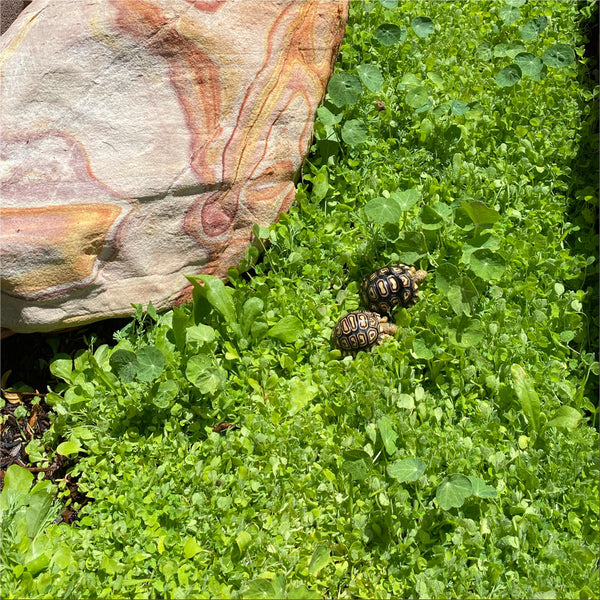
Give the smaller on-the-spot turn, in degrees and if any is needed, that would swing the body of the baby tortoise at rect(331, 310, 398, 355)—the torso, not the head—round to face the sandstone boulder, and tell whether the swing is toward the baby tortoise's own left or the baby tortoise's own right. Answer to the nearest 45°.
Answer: approximately 180°

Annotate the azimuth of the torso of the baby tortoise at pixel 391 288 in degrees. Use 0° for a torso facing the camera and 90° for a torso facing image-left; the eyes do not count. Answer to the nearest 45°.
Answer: approximately 225°

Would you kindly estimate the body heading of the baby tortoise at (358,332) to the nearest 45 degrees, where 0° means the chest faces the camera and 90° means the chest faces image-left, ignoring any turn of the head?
approximately 270°

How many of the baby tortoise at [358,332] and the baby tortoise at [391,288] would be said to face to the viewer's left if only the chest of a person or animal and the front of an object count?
0
